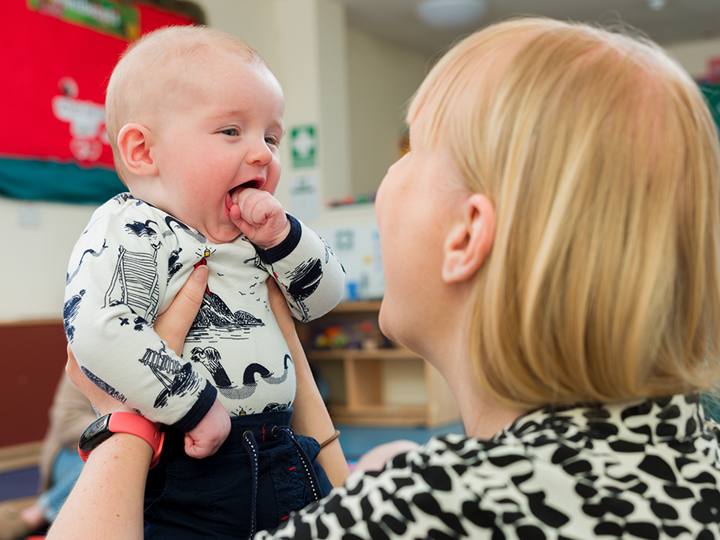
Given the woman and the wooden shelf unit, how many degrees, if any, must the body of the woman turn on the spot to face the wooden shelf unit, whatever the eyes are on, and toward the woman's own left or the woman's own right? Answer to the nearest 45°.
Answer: approximately 45° to the woman's own right

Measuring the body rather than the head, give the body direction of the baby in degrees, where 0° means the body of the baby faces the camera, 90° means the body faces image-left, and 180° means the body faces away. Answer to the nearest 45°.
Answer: approximately 315°

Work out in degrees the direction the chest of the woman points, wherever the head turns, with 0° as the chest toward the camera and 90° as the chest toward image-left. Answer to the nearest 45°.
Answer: approximately 135°

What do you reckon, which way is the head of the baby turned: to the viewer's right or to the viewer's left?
to the viewer's right

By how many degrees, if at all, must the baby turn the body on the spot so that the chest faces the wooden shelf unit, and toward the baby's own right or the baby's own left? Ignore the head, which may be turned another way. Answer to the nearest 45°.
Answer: approximately 135° to the baby's own left

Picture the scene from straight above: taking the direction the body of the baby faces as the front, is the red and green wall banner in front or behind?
behind

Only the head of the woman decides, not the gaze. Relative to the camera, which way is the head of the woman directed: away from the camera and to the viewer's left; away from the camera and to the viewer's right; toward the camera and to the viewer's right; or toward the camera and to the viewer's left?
away from the camera and to the viewer's left

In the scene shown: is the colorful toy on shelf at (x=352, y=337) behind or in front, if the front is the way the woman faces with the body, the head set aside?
in front
